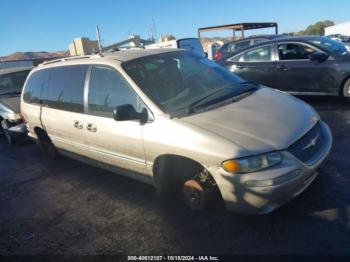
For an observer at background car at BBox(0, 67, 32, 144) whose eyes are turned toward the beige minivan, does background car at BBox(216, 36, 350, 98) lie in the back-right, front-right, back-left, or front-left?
front-left

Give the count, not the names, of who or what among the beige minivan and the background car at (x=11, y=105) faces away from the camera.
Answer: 0

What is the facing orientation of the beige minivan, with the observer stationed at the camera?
facing the viewer and to the right of the viewer

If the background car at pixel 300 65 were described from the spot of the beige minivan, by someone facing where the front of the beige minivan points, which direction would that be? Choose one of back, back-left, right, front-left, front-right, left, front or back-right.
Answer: left

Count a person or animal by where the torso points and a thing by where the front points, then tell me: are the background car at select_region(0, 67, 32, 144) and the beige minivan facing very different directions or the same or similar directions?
same or similar directions

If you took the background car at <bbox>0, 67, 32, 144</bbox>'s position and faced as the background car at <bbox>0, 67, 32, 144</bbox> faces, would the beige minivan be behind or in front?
in front

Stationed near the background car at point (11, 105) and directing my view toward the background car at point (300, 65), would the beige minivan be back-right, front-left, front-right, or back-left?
front-right

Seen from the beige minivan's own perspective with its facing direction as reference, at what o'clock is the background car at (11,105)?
The background car is roughly at 6 o'clock from the beige minivan.
